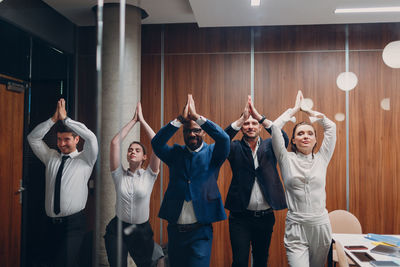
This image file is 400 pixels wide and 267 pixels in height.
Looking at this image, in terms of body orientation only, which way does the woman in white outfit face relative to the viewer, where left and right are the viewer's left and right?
facing the viewer

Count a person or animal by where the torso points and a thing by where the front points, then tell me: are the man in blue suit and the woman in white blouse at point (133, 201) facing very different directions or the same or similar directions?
same or similar directions

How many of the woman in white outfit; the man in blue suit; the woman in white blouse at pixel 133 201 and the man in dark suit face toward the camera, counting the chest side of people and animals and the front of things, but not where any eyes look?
4

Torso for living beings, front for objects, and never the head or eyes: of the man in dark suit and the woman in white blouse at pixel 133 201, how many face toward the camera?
2

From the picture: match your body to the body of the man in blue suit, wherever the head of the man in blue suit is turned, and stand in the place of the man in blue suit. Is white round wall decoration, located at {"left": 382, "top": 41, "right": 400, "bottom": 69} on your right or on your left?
on your left

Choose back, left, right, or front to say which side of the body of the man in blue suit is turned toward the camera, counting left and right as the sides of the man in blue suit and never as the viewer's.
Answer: front

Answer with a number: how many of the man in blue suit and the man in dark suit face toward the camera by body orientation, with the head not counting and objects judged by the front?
2
